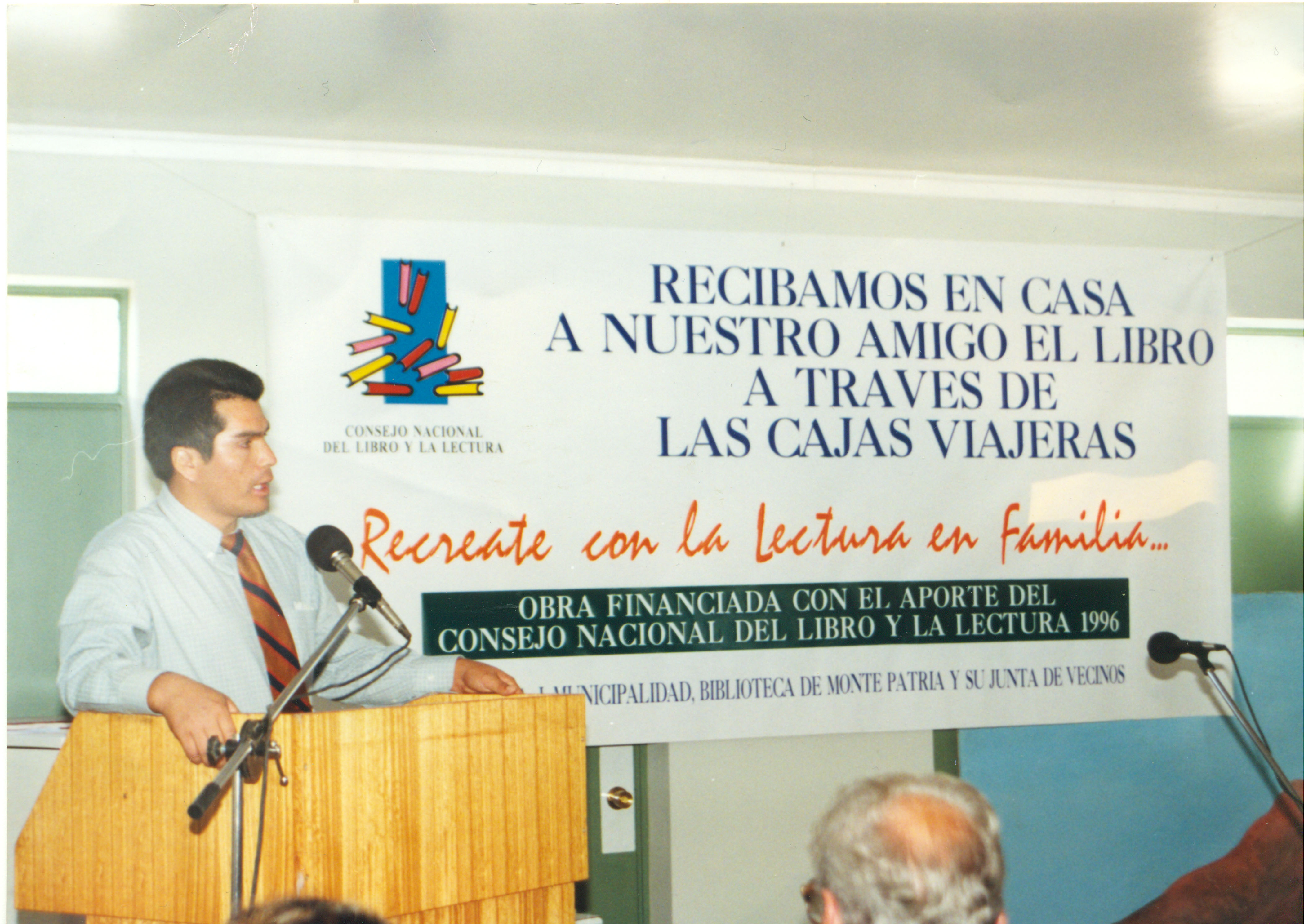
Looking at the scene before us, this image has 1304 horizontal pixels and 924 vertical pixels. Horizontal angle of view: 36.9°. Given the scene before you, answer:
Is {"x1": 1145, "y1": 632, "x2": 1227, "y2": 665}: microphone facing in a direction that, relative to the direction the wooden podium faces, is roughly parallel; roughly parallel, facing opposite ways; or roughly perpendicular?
roughly perpendicular

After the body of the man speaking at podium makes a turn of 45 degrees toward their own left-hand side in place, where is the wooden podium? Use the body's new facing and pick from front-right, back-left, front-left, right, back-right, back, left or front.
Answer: right

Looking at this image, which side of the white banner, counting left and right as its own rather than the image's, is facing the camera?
front

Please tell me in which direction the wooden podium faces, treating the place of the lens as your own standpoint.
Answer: facing the viewer and to the right of the viewer

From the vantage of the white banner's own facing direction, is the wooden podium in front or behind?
in front

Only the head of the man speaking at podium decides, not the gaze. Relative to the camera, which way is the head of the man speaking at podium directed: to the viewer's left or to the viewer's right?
to the viewer's right

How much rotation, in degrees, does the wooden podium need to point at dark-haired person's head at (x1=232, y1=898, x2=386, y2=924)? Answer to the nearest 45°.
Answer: approximately 45° to its right

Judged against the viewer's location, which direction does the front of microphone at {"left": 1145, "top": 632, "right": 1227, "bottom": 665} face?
facing to the left of the viewer

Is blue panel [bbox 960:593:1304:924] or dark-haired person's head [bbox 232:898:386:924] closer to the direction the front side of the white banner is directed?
the dark-haired person's head

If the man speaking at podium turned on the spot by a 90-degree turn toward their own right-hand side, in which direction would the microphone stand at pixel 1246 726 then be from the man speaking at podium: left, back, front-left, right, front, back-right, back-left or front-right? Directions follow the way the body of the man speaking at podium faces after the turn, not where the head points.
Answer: back-left

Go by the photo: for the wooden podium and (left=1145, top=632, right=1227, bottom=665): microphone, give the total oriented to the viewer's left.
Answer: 1
